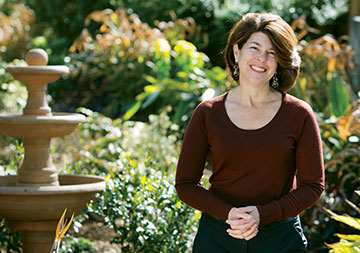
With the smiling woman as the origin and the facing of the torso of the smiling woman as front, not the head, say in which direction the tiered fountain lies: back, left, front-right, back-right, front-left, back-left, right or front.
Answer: back-right

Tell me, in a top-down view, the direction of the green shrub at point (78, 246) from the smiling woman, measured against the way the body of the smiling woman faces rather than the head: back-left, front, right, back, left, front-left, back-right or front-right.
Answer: back-right

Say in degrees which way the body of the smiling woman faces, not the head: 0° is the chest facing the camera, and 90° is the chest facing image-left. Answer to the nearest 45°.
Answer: approximately 0°

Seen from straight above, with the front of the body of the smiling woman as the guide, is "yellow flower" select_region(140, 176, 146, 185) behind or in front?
behind

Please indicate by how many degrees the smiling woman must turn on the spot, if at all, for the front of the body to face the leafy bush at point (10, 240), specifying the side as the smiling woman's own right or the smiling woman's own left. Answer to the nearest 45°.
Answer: approximately 135° to the smiling woman's own right

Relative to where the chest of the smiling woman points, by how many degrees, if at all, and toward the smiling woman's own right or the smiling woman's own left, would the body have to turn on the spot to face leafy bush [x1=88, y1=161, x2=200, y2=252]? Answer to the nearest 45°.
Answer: approximately 135° to the smiling woman's own right

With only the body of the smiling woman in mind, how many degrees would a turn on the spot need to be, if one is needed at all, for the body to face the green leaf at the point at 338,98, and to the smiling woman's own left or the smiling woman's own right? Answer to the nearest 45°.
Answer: approximately 180°
